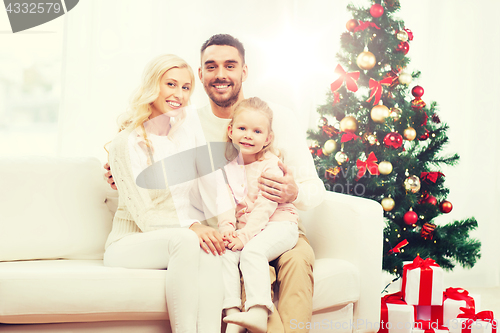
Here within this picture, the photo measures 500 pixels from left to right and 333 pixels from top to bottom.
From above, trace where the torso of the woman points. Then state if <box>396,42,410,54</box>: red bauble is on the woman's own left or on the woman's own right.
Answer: on the woman's own left

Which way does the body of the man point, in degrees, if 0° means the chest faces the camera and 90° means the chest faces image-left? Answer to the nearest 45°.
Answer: approximately 0°

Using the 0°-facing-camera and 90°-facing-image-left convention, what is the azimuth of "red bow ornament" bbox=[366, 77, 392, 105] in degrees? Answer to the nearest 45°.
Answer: approximately 45°

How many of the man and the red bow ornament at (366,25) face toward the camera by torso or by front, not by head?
2

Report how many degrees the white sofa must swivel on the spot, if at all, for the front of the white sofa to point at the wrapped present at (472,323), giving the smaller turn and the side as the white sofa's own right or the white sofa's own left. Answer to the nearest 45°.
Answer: approximately 90° to the white sofa's own left
